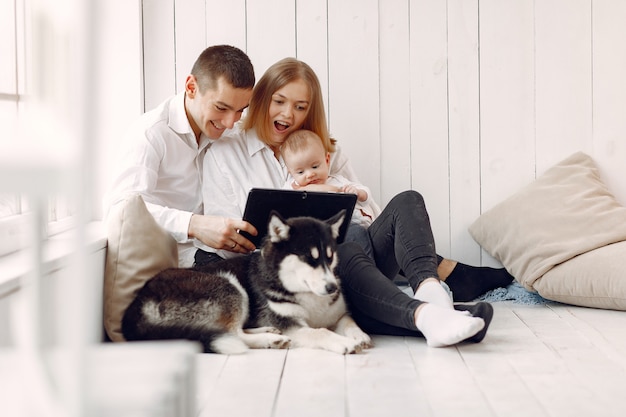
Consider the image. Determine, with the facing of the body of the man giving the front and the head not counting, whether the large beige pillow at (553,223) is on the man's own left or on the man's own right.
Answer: on the man's own left

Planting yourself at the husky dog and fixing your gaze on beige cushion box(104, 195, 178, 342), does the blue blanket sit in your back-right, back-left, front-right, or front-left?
back-right

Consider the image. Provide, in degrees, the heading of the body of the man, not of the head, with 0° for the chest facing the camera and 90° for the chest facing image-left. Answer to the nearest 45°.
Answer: approximately 315°

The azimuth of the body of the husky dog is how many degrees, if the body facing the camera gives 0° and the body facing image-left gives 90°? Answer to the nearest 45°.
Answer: approximately 315°

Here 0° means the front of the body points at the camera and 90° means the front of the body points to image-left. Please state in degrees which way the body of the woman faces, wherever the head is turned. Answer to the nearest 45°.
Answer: approximately 315°
